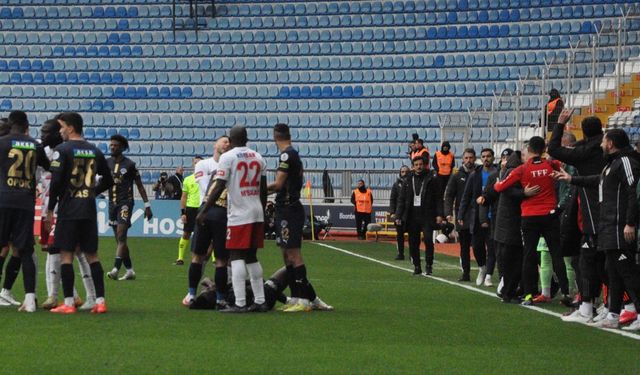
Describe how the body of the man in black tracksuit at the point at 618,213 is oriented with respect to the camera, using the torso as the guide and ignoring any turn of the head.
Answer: to the viewer's left

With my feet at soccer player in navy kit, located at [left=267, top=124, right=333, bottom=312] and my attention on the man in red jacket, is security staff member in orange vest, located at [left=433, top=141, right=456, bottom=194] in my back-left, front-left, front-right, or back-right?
front-left

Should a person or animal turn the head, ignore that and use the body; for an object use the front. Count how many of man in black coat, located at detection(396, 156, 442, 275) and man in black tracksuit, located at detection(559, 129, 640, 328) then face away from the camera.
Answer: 0

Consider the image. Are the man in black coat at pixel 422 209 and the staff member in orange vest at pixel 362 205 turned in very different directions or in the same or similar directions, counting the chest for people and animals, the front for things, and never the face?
same or similar directions

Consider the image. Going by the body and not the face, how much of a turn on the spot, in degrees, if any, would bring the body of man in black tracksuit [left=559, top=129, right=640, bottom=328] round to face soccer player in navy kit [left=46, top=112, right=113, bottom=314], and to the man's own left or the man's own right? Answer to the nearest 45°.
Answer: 0° — they already face them

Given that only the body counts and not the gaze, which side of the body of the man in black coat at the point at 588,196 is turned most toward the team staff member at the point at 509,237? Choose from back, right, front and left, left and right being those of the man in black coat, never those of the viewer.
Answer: front

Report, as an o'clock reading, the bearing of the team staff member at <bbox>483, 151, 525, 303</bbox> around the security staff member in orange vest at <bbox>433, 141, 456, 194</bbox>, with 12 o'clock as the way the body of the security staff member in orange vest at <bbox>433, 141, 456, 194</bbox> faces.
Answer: the team staff member at <bbox>483, 151, 525, 303</bbox> is roughly at 12 o'clock from the security staff member in orange vest at <bbox>433, 141, 456, 194</bbox>.

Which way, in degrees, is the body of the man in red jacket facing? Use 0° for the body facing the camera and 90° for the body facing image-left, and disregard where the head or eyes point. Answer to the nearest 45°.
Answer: approximately 180°

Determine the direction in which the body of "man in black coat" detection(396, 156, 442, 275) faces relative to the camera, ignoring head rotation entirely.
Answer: toward the camera

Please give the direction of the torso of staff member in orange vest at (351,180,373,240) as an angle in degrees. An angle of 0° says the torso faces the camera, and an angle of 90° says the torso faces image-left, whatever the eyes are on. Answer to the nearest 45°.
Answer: approximately 0°
